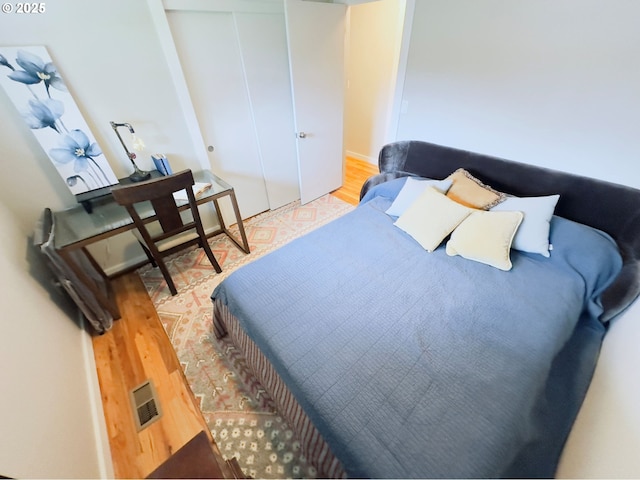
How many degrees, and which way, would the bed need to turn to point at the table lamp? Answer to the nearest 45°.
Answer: approximately 45° to its right

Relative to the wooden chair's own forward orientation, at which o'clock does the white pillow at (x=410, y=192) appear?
The white pillow is roughly at 4 o'clock from the wooden chair.

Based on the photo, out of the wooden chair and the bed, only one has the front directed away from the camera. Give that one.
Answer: the wooden chair

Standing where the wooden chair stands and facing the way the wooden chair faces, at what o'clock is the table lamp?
The table lamp is roughly at 12 o'clock from the wooden chair.

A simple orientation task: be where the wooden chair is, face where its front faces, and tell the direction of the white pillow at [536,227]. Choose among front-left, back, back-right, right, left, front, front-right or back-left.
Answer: back-right

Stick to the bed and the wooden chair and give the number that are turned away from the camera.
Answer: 1

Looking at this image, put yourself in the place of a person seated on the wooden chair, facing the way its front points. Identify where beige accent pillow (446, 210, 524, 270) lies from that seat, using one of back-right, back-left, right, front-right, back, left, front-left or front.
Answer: back-right

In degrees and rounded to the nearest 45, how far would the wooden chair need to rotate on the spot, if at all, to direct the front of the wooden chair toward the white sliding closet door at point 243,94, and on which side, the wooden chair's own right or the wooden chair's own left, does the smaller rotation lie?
approximately 45° to the wooden chair's own right

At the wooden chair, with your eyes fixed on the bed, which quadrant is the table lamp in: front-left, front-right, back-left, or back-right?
back-left

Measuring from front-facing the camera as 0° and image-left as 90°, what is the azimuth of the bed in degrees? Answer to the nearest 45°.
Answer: approximately 45°

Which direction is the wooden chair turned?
away from the camera
